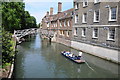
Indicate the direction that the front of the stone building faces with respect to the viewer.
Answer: facing the viewer and to the left of the viewer
